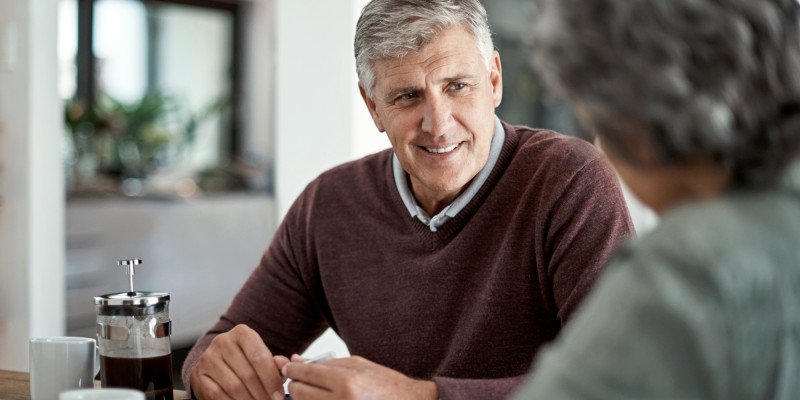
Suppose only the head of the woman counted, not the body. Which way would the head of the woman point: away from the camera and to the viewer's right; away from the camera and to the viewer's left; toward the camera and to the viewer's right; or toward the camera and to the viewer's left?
away from the camera and to the viewer's left

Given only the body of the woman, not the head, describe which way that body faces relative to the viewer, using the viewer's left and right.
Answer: facing away from the viewer and to the left of the viewer

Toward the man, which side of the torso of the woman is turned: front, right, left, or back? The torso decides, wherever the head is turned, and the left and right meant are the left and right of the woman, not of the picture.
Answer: front

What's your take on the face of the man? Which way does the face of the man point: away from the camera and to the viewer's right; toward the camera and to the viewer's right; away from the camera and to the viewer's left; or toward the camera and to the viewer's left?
toward the camera and to the viewer's right

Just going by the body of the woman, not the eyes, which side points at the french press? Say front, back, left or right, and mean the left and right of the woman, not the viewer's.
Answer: front

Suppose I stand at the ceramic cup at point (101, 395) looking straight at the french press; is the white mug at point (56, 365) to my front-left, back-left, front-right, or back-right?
front-left
